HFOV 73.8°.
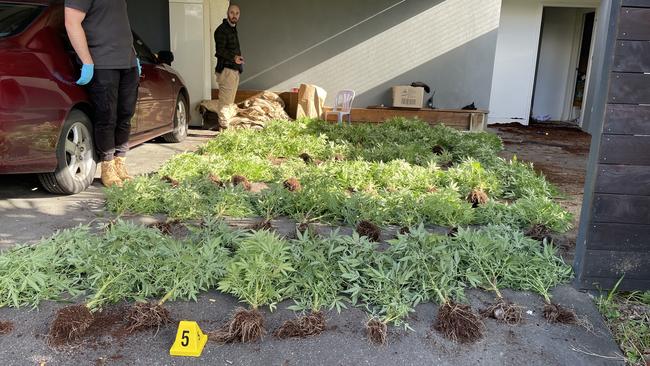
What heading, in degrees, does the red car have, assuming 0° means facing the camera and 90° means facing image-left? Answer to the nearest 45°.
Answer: approximately 225°

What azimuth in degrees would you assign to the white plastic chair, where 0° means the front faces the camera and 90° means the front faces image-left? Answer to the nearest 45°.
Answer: approximately 45°

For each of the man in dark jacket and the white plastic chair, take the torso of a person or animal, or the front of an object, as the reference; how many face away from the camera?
0

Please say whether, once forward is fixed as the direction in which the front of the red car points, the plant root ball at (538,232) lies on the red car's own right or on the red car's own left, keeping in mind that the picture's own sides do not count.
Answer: on the red car's own right

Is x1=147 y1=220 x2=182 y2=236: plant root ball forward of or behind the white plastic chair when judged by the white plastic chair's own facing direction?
forward

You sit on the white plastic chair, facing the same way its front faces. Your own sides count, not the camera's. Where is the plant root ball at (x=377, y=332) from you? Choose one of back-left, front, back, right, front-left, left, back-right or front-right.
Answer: front-left

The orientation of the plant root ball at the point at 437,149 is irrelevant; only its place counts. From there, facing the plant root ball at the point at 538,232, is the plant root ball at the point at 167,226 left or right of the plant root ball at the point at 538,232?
right

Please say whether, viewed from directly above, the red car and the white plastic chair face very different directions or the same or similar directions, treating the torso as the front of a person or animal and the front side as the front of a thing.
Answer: very different directions

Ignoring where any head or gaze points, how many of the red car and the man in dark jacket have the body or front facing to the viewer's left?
0

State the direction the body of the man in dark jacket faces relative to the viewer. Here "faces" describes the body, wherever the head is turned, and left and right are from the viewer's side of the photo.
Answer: facing the viewer and to the right of the viewer

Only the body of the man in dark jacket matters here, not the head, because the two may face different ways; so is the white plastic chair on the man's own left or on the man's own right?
on the man's own left
